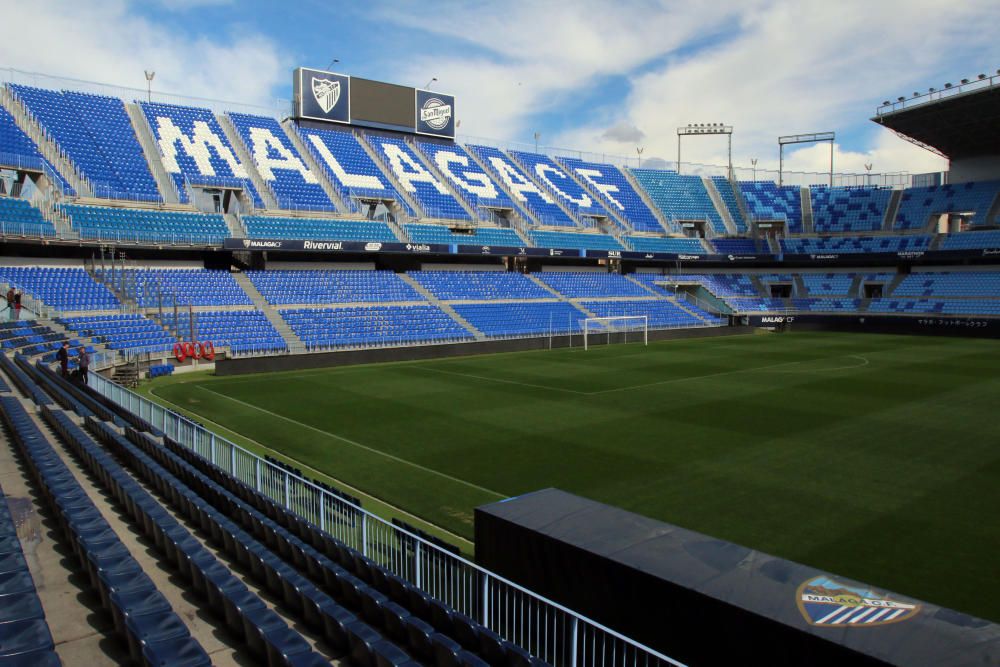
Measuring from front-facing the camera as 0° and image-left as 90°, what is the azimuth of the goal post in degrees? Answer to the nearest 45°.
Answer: approximately 315°

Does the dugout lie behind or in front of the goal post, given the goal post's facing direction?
in front

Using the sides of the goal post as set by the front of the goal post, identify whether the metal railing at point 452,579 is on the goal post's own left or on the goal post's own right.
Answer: on the goal post's own right
